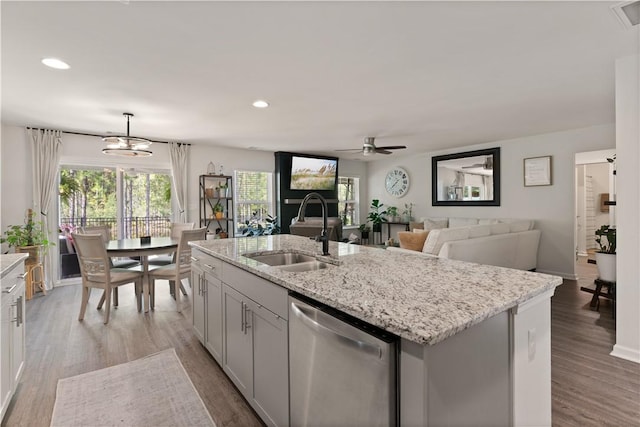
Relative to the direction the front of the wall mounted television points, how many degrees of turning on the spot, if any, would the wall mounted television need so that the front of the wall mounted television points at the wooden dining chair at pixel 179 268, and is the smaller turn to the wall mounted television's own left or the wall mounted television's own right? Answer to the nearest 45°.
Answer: approximately 90° to the wall mounted television's own right

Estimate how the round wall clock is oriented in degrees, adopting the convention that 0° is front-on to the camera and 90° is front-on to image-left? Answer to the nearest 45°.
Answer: approximately 45°

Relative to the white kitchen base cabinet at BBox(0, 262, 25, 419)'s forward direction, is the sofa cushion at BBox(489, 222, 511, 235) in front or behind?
in front

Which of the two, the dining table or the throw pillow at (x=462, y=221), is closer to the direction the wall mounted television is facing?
the throw pillow

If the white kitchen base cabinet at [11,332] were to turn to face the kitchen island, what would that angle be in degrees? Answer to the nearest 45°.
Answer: approximately 45° to its right

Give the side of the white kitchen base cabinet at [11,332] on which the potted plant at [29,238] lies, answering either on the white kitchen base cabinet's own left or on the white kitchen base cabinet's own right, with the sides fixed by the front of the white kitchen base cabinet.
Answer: on the white kitchen base cabinet's own left

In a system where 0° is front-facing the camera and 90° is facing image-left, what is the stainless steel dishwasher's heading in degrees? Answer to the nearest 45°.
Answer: approximately 45°

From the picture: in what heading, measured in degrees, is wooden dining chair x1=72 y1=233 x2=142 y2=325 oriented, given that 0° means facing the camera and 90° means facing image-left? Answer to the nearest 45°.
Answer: approximately 225°

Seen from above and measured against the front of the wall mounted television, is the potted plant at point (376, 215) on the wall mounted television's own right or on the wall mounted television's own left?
on the wall mounted television's own left

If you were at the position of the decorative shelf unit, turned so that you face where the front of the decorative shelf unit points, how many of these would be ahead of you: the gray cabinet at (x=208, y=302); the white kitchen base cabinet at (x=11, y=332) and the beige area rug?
3

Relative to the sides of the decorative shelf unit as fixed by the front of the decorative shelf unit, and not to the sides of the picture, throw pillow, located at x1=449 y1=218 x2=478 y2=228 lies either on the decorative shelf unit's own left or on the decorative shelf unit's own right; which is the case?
on the decorative shelf unit's own left
